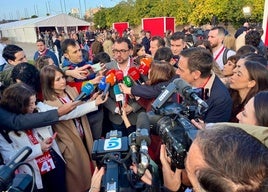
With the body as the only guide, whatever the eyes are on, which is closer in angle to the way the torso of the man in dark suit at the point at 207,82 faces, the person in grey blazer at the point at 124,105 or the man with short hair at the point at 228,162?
the person in grey blazer

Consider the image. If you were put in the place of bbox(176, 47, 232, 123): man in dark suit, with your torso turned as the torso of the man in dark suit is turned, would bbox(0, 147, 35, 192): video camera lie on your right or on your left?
on your left

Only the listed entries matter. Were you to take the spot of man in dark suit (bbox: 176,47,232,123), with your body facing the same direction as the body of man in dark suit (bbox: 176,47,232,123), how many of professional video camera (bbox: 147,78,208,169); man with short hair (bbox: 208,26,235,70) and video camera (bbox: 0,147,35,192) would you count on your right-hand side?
1

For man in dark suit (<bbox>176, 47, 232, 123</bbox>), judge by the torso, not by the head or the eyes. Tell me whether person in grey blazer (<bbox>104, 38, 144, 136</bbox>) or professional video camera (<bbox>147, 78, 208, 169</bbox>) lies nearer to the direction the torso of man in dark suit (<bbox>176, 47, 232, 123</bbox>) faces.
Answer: the person in grey blazer

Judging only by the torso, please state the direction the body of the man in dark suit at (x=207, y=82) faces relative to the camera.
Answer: to the viewer's left

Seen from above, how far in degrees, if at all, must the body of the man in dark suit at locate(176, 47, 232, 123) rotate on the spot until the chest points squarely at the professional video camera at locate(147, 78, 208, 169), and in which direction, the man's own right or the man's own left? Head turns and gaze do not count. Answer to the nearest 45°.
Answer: approximately 90° to the man's own left

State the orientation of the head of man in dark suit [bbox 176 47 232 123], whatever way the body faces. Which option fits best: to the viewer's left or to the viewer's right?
to the viewer's left

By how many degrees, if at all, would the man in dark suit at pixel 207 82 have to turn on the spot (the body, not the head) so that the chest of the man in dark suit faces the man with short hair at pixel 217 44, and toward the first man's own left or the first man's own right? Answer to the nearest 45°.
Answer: approximately 90° to the first man's own right

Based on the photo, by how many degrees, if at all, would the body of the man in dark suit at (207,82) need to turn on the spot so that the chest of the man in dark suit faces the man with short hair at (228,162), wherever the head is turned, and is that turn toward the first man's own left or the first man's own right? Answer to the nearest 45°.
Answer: approximately 90° to the first man's own left

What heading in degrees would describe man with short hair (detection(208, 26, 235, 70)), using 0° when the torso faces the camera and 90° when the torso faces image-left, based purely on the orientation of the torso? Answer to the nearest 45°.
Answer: approximately 45°

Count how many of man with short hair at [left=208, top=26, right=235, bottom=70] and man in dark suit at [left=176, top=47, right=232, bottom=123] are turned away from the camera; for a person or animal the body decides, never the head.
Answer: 0

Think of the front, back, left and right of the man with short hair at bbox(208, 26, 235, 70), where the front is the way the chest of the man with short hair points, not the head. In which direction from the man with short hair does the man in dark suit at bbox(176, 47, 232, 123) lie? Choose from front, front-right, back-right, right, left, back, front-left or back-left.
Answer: front-left
